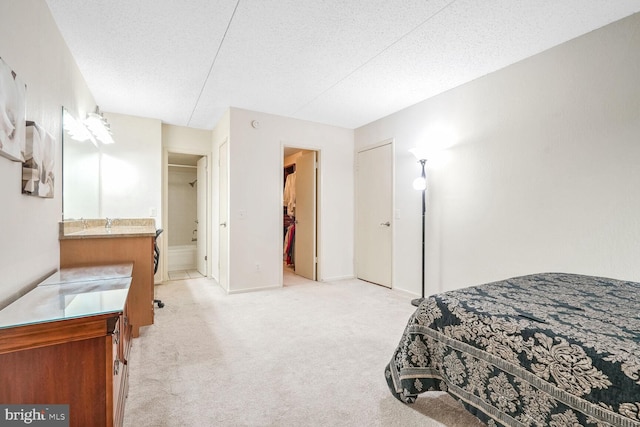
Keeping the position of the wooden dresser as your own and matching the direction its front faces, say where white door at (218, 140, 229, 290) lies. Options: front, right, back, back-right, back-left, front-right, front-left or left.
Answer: front-left

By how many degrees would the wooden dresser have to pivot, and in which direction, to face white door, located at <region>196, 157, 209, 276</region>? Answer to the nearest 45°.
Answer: approximately 45° to its left

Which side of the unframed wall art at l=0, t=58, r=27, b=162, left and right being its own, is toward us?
right

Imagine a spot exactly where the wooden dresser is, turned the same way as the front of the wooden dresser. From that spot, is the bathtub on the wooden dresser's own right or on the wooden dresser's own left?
on the wooden dresser's own left

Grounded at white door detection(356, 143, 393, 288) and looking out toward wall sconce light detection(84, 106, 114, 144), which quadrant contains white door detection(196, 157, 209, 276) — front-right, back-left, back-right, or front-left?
front-right

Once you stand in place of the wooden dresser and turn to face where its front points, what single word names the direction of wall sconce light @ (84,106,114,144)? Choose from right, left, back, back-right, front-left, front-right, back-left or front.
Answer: left

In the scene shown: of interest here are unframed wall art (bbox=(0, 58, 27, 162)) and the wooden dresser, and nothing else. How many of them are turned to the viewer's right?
2

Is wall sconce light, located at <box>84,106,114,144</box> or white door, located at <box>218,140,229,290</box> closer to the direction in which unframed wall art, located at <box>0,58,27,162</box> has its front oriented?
the white door

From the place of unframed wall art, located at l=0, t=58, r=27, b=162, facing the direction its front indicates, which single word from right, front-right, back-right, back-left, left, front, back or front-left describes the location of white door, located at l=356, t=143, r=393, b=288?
front

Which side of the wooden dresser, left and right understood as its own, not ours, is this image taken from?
right

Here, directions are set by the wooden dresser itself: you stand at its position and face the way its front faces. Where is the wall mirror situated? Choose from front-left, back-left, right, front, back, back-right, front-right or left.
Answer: left

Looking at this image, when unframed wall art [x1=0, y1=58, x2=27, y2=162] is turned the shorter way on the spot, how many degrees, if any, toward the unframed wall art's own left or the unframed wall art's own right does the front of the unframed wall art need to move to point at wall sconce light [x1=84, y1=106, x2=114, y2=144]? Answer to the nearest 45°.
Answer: approximately 90° to the unframed wall art's own left

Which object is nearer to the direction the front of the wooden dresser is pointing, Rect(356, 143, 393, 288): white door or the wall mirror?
the white door

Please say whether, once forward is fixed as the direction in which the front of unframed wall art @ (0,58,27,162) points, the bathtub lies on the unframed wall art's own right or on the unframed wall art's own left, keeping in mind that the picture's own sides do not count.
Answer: on the unframed wall art's own left

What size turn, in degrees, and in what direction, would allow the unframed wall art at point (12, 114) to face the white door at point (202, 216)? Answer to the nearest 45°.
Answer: approximately 45° to its left
